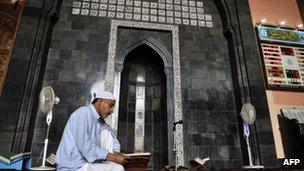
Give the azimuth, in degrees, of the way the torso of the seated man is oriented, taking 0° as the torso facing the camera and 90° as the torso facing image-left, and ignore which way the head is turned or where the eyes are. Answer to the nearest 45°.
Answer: approximately 270°

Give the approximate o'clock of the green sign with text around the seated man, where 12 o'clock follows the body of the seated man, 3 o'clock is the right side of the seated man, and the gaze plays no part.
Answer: The green sign with text is roughly at 11 o'clock from the seated man.
